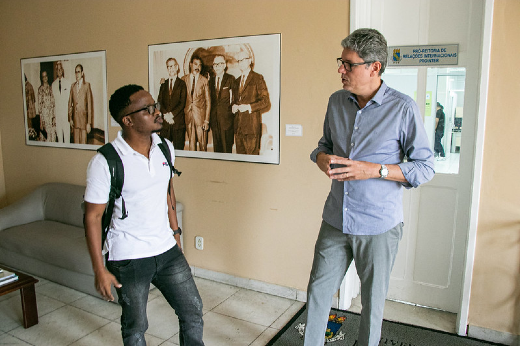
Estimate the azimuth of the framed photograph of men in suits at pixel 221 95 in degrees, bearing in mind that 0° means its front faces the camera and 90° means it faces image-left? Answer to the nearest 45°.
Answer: approximately 45°

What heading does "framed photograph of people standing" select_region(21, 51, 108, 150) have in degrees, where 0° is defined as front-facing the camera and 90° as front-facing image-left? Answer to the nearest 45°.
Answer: approximately 45°

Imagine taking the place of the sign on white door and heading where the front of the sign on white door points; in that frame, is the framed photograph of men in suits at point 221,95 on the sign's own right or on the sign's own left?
on the sign's own right

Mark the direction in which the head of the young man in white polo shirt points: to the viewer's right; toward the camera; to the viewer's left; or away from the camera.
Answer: to the viewer's right

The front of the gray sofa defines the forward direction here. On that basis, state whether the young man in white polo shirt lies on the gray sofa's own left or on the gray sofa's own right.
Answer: on the gray sofa's own left

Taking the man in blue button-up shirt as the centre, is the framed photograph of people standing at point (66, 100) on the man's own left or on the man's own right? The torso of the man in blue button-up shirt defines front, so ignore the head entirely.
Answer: on the man's own right

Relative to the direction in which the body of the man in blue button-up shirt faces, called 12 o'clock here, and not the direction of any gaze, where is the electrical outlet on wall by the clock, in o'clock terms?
The electrical outlet on wall is roughly at 3 o'clock from the man in blue button-up shirt.

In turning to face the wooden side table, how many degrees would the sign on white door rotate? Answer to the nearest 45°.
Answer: approximately 45° to its right

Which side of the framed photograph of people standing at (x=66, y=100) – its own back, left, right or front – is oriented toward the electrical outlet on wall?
left

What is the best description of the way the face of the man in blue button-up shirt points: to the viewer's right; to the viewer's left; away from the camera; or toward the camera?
to the viewer's left

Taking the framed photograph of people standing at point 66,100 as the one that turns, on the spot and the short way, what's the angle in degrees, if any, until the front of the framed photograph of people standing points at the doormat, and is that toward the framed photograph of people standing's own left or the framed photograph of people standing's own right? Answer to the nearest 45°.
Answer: approximately 90° to the framed photograph of people standing's own left
